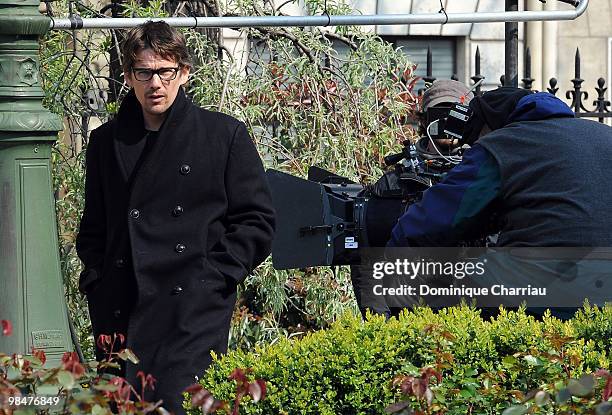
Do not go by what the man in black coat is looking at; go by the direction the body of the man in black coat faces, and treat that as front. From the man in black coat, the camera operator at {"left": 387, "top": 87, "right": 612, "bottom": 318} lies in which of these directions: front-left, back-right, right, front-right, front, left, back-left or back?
left

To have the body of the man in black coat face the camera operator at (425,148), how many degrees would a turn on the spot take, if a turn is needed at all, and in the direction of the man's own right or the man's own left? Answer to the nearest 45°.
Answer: approximately 135° to the man's own left

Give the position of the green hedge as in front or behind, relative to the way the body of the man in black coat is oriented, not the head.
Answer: in front

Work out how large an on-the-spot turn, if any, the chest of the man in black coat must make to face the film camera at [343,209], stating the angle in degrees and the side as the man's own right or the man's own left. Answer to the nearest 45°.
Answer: approximately 135° to the man's own left

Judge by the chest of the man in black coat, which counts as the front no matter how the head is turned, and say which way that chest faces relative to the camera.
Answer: toward the camera

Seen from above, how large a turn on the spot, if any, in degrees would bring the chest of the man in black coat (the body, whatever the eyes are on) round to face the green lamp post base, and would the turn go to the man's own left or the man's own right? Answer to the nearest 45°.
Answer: approximately 135° to the man's own right

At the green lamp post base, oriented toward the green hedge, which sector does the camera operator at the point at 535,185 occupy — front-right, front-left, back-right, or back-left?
front-left

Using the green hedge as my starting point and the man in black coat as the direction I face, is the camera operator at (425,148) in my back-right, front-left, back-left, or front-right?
front-right

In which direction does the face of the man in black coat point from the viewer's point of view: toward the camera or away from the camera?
toward the camera
